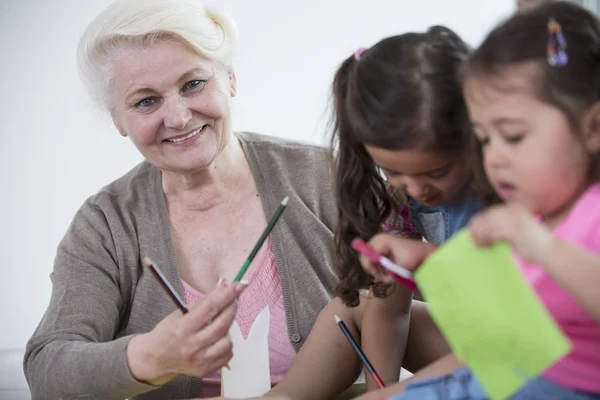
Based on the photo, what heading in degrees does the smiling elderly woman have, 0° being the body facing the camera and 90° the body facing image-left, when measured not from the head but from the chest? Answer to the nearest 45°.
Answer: approximately 0°

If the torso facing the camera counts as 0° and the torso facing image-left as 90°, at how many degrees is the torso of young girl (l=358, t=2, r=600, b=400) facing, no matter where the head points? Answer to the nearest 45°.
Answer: approximately 45°

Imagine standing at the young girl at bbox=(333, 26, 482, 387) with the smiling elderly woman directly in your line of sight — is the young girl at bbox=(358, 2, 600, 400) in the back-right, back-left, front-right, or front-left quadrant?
back-left

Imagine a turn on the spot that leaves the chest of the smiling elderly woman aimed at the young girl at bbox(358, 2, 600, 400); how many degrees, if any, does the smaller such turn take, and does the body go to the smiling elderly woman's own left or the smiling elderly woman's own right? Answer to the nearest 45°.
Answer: approximately 45° to the smiling elderly woman's own left
